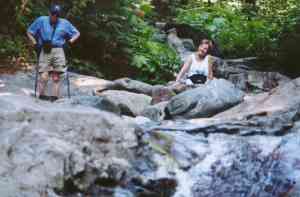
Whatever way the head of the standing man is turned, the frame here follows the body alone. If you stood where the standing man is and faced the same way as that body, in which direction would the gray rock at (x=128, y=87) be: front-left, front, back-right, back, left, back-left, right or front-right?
back-left

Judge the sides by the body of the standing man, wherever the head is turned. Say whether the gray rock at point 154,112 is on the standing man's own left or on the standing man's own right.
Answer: on the standing man's own left

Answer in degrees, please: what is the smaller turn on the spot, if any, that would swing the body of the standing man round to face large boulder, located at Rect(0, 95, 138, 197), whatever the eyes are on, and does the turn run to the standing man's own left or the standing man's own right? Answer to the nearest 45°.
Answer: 0° — they already face it

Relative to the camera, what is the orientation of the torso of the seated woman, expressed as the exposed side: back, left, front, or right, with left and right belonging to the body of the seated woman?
front

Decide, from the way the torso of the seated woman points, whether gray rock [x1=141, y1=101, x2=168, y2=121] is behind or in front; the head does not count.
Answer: in front

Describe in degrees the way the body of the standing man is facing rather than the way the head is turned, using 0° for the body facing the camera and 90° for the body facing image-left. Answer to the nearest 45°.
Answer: approximately 0°

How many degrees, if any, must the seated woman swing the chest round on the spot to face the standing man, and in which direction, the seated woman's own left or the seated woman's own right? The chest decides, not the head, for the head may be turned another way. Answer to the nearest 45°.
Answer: approximately 90° to the seated woman's own right

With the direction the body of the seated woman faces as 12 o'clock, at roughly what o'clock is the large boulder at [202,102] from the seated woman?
The large boulder is roughly at 12 o'clock from the seated woman.

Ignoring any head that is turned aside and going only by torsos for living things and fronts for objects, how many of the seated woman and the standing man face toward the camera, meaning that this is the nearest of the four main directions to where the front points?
2
